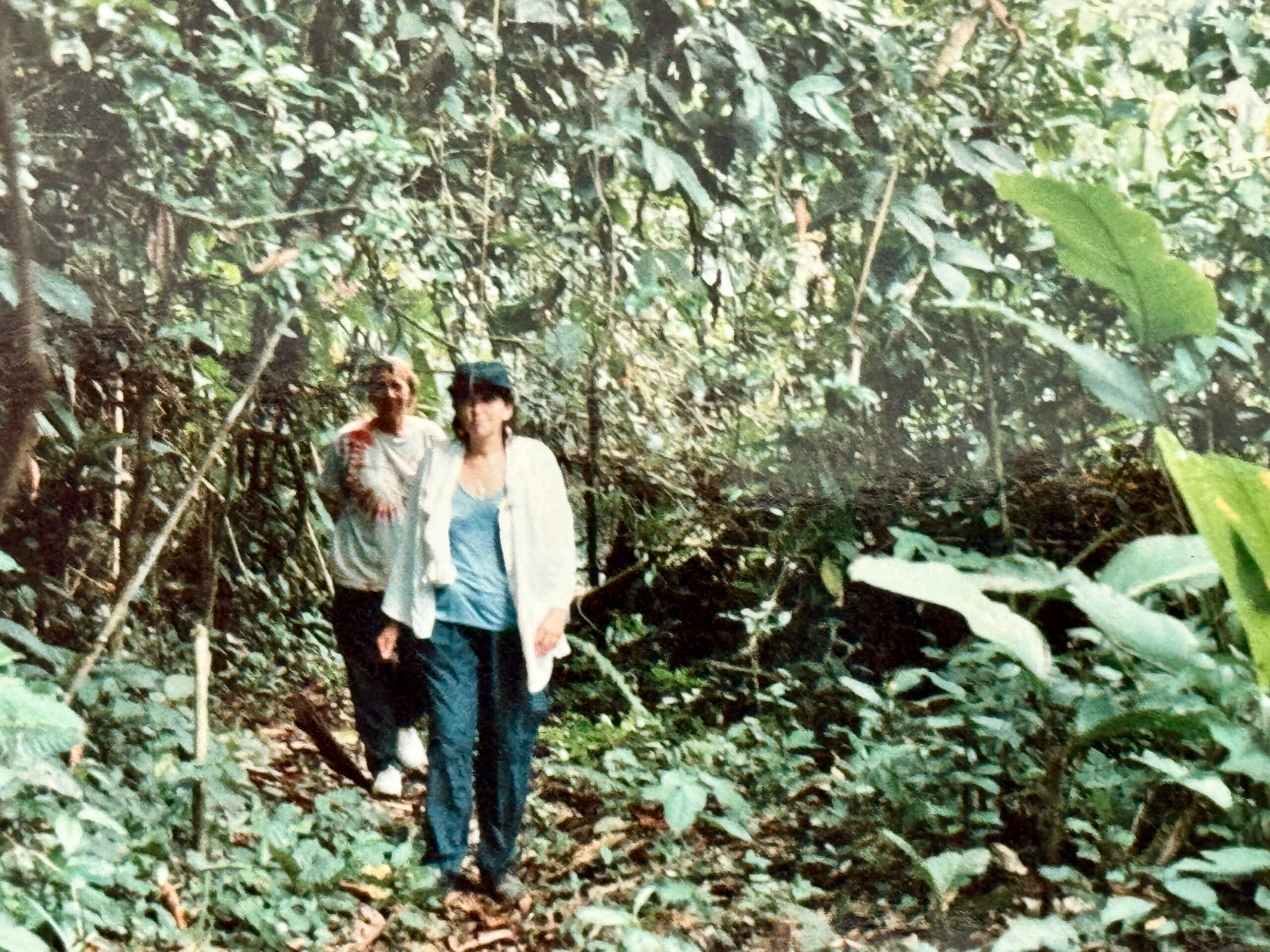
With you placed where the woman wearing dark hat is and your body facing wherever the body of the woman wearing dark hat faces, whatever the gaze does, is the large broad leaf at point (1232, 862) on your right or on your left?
on your left

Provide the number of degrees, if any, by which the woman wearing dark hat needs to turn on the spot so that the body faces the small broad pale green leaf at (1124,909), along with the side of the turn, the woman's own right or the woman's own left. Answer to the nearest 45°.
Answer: approximately 45° to the woman's own left

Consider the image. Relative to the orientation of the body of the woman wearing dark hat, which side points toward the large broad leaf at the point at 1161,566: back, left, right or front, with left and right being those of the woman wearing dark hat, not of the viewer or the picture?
left

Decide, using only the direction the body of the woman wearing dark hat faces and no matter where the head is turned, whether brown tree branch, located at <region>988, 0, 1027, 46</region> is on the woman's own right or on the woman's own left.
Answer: on the woman's own left

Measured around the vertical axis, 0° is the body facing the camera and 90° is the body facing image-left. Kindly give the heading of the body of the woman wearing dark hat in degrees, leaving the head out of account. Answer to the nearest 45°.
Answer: approximately 0°

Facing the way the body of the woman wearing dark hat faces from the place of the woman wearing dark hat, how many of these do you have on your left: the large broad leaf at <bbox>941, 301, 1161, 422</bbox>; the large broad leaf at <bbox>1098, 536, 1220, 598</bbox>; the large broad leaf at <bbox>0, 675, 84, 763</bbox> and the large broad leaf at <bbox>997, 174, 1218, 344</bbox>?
3

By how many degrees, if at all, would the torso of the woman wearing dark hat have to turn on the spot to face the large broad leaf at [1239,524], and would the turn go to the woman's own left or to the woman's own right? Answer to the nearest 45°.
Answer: approximately 45° to the woman's own left
